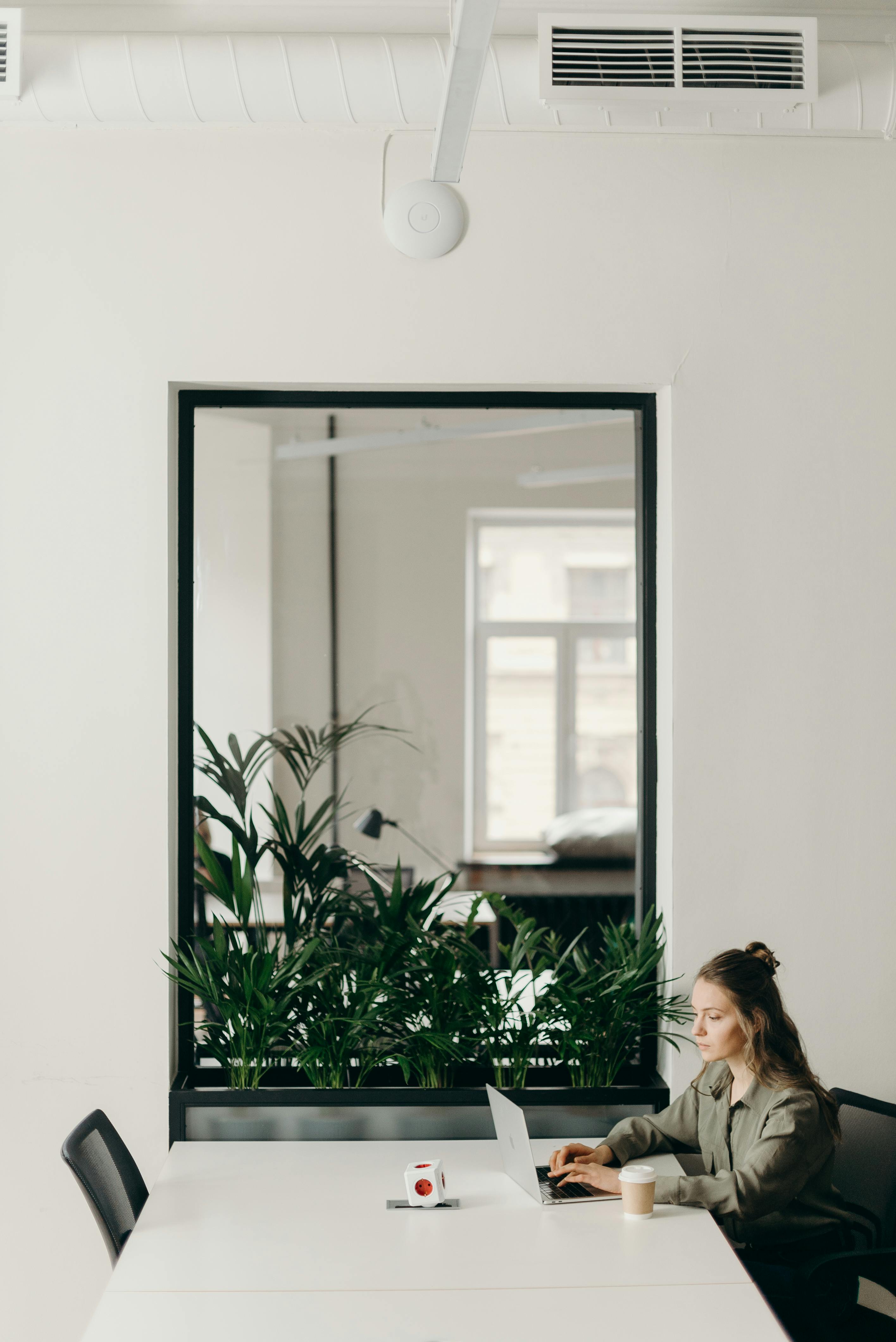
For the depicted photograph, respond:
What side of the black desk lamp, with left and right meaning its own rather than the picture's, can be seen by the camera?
left

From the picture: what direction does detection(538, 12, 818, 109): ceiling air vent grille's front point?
toward the camera

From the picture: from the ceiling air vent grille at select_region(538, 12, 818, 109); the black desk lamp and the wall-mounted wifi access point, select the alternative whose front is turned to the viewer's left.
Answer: the black desk lamp

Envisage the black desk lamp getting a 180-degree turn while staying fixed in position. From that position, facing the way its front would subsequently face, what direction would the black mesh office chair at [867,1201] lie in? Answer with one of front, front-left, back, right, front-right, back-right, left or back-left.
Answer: front-right

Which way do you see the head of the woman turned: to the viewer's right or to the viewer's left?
to the viewer's left

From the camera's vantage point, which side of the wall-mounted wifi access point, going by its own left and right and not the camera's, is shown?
front

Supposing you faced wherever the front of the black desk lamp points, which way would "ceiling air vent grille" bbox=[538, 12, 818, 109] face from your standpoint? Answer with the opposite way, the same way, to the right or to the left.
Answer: to the left

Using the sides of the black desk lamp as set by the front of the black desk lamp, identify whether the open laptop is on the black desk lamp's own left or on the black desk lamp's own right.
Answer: on the black desk lamp's own left

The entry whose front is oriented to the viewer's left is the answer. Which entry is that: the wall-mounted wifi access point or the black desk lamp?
the black desk lamp

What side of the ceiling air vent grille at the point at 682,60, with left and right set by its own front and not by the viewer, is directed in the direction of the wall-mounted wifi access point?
right

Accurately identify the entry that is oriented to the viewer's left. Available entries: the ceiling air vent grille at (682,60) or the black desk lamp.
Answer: the black desk lamp

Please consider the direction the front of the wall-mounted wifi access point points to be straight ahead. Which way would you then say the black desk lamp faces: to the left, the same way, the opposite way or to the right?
to the right

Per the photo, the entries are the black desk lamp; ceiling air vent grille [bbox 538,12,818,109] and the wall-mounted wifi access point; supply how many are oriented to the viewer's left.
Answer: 1

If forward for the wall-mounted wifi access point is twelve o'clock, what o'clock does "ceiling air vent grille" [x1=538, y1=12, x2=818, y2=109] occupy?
The ceiling air vent grille is roughly at 10 o'clock from the wall-mounted wifi access point.
